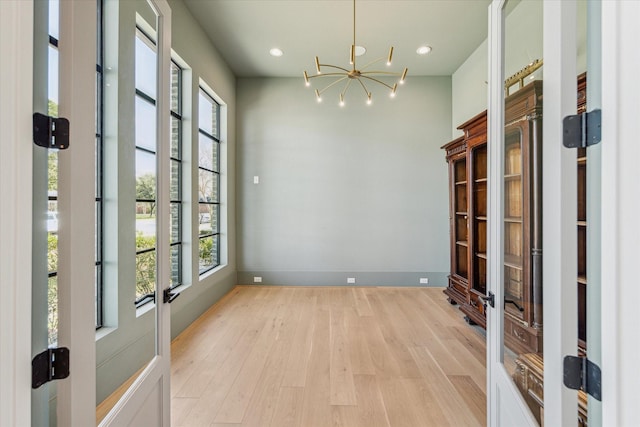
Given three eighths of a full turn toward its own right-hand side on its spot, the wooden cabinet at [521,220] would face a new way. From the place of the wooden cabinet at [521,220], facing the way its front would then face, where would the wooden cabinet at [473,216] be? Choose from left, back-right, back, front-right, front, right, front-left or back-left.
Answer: front

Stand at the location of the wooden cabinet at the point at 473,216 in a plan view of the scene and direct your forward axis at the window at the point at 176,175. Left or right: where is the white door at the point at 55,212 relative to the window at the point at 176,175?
left

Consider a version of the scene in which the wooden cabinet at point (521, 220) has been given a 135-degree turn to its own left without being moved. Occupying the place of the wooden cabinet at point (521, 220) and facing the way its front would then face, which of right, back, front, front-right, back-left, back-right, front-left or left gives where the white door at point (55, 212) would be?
back-right

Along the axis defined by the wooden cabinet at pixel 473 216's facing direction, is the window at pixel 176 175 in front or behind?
in front

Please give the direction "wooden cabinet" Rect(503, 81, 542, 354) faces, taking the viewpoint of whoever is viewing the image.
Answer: facing the viewer and to the left of the viewer

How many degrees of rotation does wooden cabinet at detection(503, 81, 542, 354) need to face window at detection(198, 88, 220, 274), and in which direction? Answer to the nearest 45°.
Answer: approximately 45° to its right

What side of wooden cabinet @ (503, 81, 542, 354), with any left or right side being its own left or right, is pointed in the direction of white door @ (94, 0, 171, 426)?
front

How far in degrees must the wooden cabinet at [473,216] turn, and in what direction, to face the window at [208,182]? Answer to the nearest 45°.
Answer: approximately 45° to its right

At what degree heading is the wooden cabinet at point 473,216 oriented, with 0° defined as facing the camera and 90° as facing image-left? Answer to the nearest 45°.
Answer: approximately 45°

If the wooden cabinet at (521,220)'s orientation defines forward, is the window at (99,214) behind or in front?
in front
